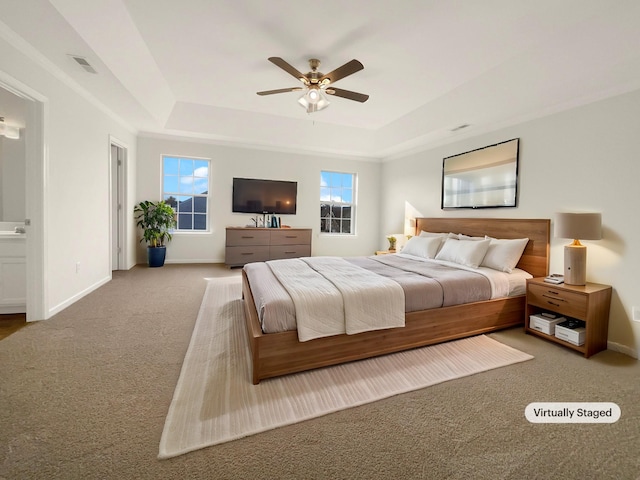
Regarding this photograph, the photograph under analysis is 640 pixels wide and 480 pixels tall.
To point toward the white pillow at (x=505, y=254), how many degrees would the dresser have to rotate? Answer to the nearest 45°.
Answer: approximately 45° to its left

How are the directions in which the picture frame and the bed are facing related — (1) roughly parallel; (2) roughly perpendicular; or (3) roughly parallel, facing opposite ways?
roughly parallel

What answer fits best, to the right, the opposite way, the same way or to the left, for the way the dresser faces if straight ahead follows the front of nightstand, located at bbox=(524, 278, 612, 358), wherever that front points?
to the left

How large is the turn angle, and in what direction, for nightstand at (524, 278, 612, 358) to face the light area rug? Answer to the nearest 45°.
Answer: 0° — it already faces it

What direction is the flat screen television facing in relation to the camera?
toward the camera

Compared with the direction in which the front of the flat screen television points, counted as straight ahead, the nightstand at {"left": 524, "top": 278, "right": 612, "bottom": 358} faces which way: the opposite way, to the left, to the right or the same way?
to the right

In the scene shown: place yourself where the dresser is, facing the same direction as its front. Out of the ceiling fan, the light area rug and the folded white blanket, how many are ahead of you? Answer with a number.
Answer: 3

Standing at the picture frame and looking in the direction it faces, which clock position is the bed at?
The bed is roughly at 11 o'clock from the picture frame.

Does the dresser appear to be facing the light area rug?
yes

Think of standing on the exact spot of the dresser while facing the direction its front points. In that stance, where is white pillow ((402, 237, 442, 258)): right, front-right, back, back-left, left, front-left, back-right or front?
front-left

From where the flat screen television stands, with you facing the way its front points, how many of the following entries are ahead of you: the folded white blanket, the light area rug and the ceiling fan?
3

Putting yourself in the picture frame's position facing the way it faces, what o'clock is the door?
The door is roughly at 1 o'clock from the picture frame.

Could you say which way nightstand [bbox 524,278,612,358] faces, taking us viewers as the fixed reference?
facing the viewer and to the left of the viewer

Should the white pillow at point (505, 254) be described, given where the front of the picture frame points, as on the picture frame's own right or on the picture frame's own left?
on the picture frame's own left

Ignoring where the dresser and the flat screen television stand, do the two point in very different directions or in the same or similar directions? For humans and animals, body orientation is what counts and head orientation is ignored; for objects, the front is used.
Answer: same or similar directions
